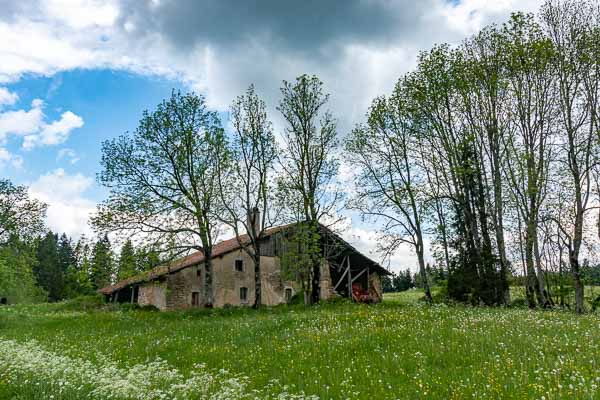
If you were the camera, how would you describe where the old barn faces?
facing the viewer
